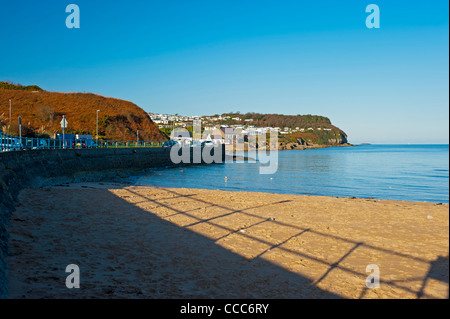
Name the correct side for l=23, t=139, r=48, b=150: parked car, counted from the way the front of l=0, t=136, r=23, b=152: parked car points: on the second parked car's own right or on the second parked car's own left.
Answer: on the second parked car's own left

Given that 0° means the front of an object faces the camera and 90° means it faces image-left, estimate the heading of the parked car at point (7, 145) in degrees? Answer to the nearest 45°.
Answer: approximately 270°
